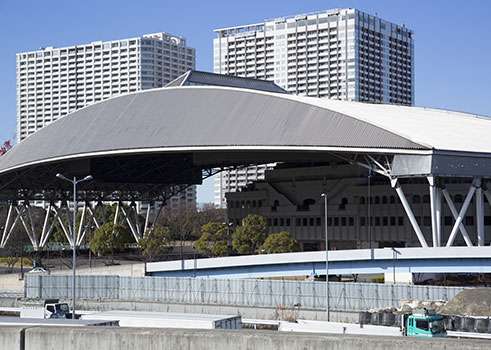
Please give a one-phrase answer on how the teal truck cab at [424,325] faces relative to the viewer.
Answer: facing the viewer and to the right of the viewer

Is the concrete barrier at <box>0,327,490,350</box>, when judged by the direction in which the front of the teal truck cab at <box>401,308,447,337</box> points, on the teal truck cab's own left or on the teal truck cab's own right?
on the teal truck cab's own right

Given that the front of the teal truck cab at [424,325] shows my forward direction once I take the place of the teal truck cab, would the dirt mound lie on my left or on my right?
on my left
